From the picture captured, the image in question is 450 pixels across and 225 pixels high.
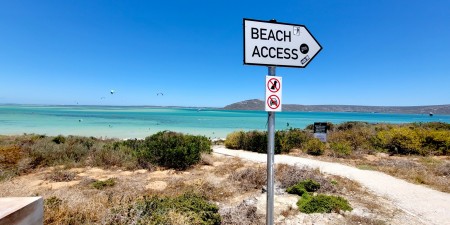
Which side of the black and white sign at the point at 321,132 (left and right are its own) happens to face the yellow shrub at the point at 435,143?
left

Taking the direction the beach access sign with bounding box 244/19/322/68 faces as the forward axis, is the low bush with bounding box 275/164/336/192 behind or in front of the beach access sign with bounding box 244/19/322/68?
behind

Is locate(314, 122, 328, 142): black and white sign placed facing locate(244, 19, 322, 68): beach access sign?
yes

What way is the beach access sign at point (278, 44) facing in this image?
toward the camera

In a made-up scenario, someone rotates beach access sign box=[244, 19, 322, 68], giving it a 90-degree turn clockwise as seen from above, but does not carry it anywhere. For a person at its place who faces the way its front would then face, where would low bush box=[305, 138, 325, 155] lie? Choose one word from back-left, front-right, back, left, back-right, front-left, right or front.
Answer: right

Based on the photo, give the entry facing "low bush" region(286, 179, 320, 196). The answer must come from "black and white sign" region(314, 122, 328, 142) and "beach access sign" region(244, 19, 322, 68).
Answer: "black and white sign" region(314, 122, 328, 142)

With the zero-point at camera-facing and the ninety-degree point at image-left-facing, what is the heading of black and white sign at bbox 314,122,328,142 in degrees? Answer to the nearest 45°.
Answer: approximately 0°

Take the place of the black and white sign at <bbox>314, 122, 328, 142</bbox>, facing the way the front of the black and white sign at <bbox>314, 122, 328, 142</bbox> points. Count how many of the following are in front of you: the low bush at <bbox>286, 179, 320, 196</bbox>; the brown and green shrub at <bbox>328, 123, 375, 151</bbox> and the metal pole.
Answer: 2

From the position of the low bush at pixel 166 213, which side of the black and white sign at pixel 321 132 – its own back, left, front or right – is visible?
front

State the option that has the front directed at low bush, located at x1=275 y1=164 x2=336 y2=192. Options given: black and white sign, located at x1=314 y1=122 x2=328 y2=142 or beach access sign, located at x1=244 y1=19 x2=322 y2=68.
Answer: black and white sign, located at x1=314 y1=122 x2=328 y2=142

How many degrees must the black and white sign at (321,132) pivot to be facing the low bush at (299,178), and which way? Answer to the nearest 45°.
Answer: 0° — it already faces it

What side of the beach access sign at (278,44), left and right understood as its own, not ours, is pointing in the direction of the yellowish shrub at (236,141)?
back

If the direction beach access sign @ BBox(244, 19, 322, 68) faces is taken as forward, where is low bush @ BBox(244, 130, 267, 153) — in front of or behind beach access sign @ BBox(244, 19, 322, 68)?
behind

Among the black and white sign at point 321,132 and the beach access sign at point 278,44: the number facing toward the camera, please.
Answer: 2
